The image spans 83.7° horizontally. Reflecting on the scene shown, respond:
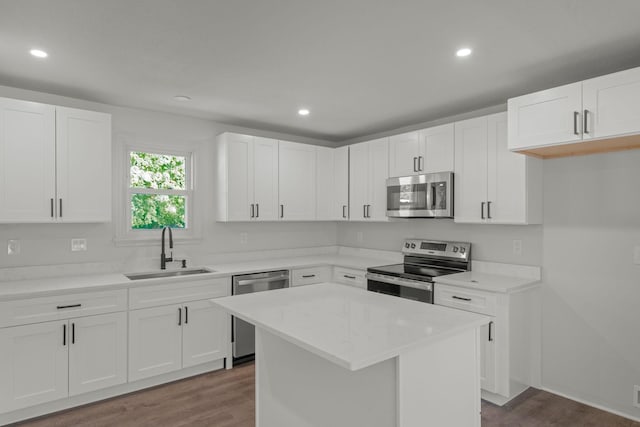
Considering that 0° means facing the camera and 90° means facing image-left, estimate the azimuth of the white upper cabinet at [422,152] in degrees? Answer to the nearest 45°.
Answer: approximately 45°

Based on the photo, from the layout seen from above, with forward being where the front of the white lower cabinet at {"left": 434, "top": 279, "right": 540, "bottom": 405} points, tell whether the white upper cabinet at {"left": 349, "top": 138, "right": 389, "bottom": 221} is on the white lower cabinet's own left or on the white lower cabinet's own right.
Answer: on the white lower cabinet's own right

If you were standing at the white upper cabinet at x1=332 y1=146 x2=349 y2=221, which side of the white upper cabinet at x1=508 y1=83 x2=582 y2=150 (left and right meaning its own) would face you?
right

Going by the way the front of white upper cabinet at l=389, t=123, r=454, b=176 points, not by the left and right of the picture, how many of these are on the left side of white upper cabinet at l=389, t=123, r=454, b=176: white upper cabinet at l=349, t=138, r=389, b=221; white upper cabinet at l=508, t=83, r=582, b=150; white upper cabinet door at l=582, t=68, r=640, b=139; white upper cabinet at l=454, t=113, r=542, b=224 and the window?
3

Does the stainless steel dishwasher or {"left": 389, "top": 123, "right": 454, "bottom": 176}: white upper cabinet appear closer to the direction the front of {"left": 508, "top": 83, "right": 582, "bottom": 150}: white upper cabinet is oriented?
the stainless steel dishwasher

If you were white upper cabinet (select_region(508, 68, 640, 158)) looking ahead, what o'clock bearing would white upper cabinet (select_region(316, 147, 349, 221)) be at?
white upper cabinet (select_region(316, 147, 349, 221)) is roughly at 2 o'clock from white upper cabinet (select_region(508, 68, 640, 158)).

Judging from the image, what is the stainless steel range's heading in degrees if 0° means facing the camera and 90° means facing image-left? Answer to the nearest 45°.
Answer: approximately 45°

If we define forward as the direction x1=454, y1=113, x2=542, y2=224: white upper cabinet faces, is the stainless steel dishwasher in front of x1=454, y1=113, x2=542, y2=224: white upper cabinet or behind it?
in front

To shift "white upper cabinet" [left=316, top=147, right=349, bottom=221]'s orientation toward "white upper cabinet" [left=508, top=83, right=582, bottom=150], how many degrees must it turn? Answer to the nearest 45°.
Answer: approximately 45° to its left

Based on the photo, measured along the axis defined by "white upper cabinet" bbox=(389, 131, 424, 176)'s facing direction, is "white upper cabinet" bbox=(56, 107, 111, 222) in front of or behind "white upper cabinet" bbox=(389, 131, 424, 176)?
in front

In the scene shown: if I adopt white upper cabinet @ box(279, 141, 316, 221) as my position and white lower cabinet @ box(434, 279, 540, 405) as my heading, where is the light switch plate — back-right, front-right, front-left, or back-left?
back-right

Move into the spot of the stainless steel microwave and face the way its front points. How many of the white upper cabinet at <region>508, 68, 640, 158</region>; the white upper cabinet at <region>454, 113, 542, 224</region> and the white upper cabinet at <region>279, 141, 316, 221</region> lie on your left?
2
